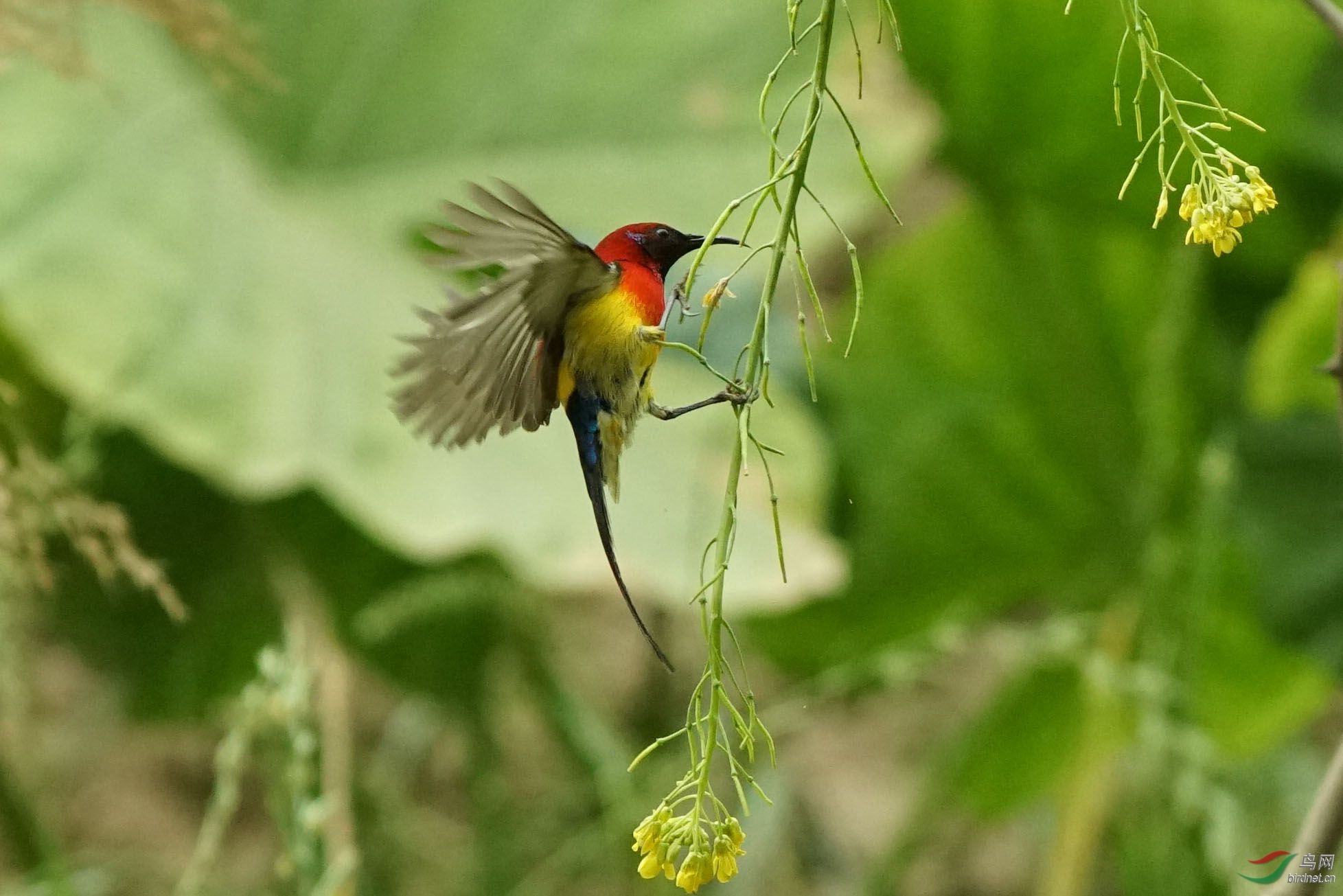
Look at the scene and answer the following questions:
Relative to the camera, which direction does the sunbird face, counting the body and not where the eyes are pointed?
to the viewer's right

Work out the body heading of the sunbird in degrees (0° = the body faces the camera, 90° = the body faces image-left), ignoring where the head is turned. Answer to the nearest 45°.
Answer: approximately 270°
